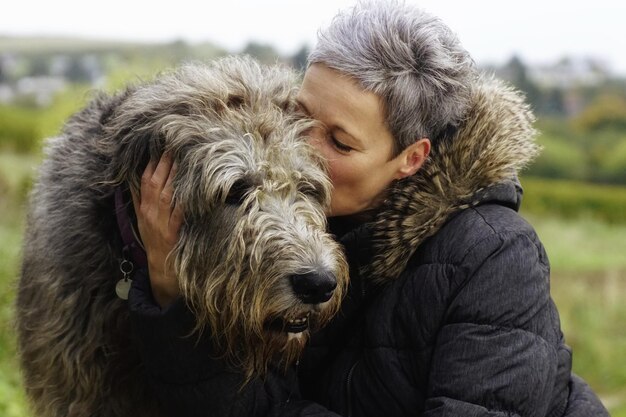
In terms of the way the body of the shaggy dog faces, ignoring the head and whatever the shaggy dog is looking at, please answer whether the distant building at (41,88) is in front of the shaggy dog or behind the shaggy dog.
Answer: behind

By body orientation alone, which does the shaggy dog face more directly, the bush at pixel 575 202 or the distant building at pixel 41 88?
the bush

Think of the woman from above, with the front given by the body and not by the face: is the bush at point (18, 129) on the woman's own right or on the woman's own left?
on the woman's own right

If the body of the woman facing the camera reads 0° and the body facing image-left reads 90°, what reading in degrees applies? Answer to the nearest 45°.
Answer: approximately 90°

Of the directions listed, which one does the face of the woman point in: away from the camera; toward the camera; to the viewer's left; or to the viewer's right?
to the viewer's left

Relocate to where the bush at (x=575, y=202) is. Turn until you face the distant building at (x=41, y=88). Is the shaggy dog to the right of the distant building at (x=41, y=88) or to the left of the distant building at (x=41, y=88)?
left

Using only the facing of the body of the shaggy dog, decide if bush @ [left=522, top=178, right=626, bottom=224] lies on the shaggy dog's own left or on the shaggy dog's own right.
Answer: on the shaggy dog's own left
